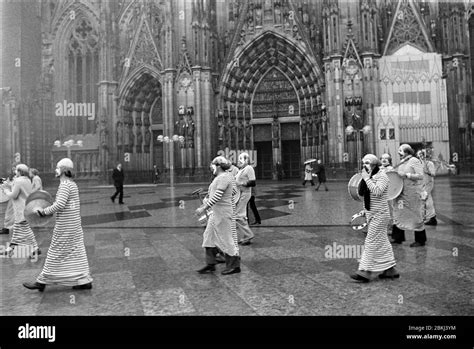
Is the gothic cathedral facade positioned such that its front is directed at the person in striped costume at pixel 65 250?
yes

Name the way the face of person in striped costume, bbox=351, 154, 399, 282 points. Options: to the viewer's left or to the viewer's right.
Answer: to the viewer's left

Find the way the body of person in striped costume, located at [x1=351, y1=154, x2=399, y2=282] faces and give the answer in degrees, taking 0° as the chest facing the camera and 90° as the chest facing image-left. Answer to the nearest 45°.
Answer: approximately 90°

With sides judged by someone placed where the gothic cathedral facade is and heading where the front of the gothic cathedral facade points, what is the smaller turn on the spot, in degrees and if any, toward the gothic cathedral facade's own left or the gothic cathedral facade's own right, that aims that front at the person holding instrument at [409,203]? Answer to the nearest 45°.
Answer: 0° — it already faces them

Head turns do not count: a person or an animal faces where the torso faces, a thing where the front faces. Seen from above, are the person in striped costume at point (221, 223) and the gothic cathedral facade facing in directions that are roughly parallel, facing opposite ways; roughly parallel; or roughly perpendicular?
roughly perpendicular
